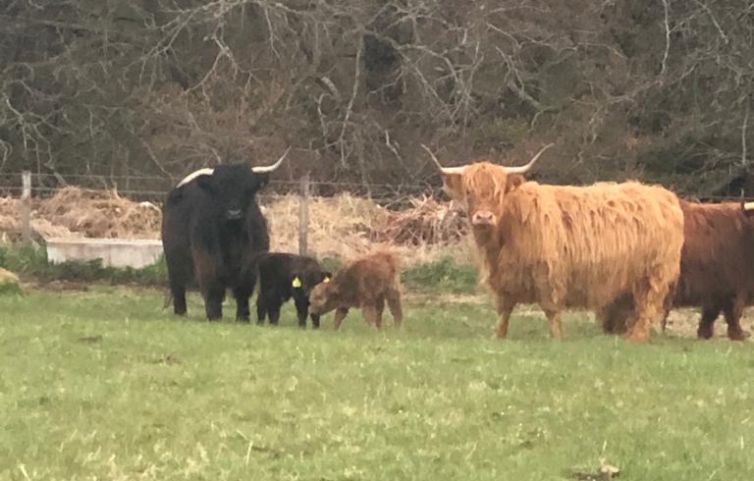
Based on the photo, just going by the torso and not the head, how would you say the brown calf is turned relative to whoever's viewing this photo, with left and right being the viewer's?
facing to the left of the viewer

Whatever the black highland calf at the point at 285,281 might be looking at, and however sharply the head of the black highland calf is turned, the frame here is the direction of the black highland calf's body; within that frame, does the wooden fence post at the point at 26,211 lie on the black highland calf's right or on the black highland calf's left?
on the black highland calf's left

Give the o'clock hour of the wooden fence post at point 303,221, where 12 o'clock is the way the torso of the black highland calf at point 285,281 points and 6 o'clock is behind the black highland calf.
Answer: The wooden fence post is roughly at 9 o'clock from the black highland calf.

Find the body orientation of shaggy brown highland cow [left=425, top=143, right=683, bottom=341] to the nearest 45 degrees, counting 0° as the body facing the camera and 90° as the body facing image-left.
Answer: approximately 90°

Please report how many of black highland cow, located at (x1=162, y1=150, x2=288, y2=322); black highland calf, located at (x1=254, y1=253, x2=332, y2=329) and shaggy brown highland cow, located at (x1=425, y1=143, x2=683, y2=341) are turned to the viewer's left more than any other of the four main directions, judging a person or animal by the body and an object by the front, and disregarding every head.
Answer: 1

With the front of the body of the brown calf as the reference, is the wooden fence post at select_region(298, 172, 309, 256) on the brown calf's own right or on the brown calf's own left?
on the brown calf's own right

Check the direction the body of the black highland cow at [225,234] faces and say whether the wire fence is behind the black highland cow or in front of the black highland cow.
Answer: behind

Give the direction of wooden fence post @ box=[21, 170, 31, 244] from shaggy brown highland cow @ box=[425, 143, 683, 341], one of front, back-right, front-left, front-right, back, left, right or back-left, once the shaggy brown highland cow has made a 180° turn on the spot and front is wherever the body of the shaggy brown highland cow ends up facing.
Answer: back-left

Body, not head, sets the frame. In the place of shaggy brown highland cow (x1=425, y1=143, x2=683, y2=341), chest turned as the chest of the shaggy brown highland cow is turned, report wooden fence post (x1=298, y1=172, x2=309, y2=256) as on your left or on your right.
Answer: on your right

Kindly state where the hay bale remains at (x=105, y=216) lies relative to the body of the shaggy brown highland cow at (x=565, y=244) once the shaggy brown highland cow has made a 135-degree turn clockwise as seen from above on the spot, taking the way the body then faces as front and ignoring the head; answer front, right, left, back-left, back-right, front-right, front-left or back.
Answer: left

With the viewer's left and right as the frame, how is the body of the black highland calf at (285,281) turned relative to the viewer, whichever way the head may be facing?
facing to the right of the viewer
